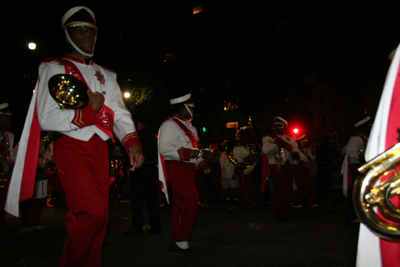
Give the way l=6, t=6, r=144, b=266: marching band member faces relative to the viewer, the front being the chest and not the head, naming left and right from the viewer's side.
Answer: facing the viewer and to the right of the viewer

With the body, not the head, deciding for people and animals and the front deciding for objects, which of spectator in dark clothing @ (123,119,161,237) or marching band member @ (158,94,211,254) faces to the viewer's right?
the marching band member

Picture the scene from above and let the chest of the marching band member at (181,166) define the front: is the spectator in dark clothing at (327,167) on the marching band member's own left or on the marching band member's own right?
on the marching band member's own left

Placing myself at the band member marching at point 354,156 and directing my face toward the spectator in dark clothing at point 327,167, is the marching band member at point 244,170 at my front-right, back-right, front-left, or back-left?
front-left

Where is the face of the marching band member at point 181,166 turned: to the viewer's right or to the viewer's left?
to the viewer's right

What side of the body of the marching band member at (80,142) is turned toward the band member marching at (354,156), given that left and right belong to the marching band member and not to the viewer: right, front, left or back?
left

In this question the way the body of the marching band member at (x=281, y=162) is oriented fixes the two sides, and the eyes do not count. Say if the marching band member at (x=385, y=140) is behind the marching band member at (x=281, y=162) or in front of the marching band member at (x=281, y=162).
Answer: in front

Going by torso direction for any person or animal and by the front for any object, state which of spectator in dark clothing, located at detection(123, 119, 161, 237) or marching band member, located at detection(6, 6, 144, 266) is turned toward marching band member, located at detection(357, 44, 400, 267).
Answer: marching band member, located at detection(6, 6, 144, 266)

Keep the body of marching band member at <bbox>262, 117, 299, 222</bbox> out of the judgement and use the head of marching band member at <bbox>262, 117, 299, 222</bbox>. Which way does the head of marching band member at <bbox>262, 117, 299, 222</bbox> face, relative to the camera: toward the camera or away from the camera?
toward the camera

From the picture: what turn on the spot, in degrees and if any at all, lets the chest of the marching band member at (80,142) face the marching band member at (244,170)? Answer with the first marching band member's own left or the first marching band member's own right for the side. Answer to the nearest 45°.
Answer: approximately 90° to the first marching band member's own left

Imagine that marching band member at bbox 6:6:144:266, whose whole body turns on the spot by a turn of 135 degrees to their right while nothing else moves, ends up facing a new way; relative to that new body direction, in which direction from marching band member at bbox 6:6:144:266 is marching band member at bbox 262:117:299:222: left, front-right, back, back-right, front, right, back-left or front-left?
back-right

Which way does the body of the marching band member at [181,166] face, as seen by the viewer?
to the viewer's right
